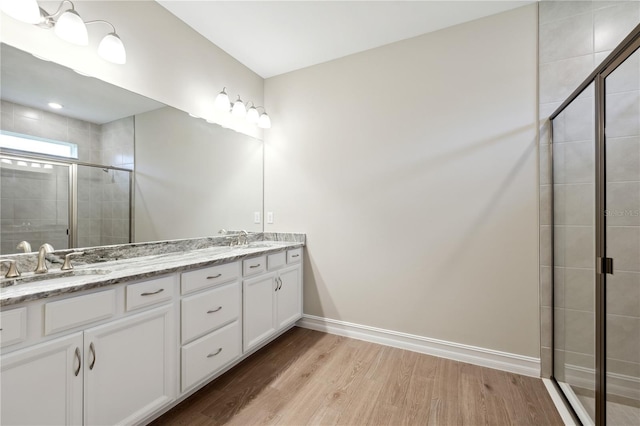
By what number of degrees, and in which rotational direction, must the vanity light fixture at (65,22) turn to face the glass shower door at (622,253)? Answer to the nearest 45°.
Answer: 0° — it already faces it

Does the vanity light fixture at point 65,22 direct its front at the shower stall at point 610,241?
yes

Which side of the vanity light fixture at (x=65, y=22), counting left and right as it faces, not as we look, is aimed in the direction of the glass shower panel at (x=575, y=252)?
front

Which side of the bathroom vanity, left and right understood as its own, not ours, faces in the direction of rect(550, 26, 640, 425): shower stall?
front

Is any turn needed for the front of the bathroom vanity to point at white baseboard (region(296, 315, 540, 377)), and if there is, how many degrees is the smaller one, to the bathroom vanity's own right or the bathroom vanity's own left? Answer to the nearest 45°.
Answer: approximately 45° to the bathroom vanity's own left

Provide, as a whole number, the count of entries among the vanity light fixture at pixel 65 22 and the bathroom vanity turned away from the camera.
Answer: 0

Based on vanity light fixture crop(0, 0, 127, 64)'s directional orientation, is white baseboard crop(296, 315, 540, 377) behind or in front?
in front

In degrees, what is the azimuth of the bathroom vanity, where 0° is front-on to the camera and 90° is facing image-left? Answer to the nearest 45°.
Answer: approximately 315°

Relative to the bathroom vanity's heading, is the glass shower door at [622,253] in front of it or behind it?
in front

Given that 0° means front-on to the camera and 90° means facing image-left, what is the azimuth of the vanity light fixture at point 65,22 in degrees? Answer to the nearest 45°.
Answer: approximately 315°

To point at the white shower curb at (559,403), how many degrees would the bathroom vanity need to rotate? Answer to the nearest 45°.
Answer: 0° — it already faces it
